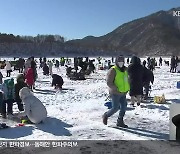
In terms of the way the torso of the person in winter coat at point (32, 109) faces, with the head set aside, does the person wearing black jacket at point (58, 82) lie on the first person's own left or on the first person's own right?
on the first person's own right

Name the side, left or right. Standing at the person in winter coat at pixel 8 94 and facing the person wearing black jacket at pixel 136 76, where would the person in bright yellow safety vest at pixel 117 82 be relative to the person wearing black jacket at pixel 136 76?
right

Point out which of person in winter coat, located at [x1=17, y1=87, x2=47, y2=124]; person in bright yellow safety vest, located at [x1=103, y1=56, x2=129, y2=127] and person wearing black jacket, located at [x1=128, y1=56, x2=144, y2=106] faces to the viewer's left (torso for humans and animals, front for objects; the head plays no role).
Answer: person in winter coat, located at [x1=17, y1=87, x2=47, y2=124]

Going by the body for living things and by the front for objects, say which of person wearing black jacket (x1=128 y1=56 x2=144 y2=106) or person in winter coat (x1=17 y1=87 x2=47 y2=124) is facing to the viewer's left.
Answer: the person in winter coat

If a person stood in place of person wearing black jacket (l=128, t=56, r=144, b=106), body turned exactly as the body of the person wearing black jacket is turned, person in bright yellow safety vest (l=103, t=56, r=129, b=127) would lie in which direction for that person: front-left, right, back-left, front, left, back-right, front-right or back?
back

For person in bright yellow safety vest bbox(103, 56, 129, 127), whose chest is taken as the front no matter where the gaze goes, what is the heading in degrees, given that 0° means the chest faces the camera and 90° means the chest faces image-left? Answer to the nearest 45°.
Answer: approximately 315°

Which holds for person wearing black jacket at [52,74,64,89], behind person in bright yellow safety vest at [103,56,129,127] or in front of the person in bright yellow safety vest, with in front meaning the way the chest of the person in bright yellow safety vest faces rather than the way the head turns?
behind

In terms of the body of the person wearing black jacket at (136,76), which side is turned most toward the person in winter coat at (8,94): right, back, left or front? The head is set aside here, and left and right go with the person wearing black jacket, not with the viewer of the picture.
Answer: left

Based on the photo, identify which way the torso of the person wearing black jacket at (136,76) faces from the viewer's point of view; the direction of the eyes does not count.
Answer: away from the camera

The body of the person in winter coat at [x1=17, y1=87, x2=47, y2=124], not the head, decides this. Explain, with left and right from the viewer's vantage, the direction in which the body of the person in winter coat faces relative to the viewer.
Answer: facing to the left of the viewer

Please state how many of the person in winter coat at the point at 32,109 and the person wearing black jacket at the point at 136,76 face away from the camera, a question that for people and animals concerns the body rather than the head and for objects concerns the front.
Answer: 1

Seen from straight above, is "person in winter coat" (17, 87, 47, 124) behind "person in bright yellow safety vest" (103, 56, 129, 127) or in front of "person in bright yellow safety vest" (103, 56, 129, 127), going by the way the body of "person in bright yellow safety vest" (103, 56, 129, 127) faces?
behind
